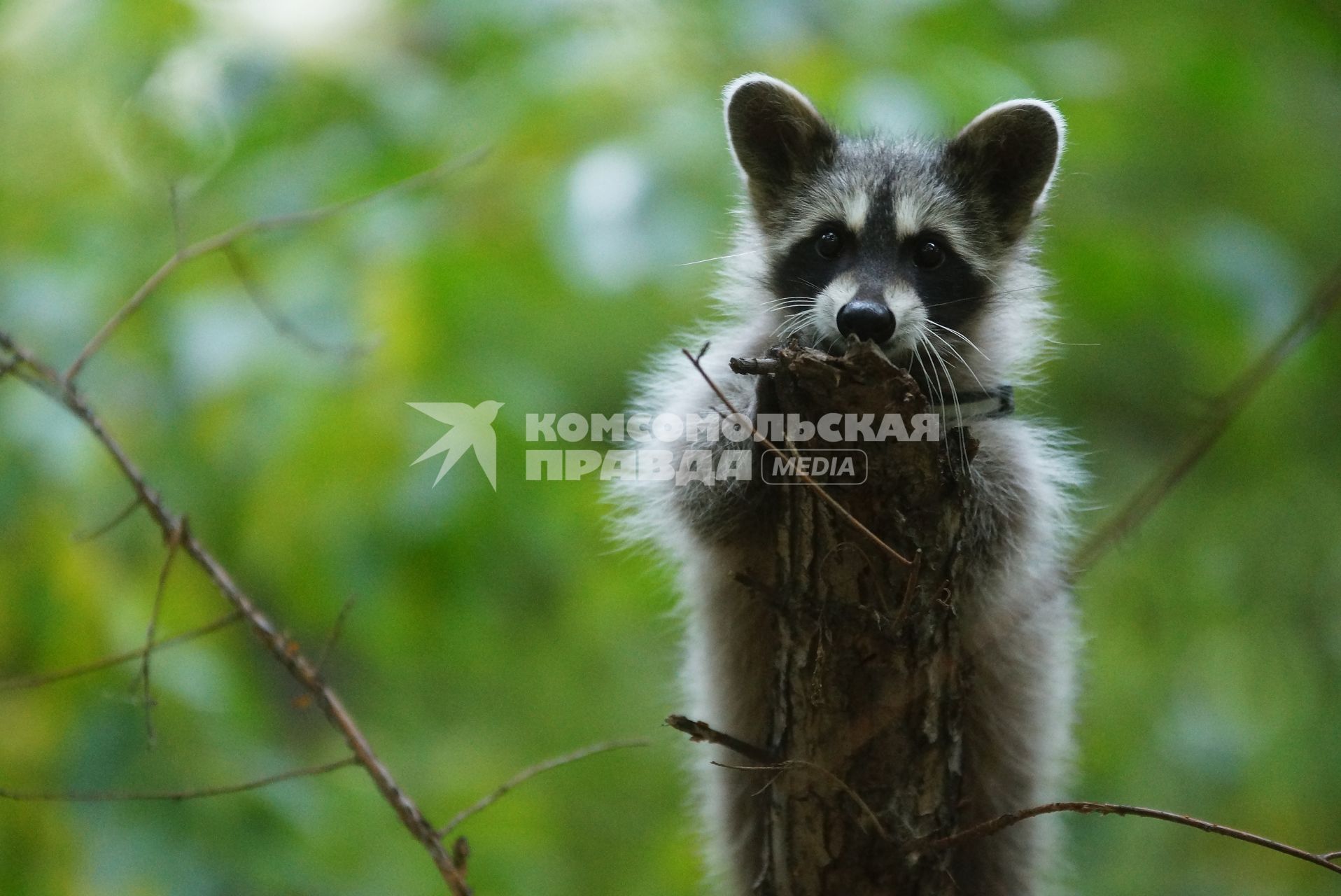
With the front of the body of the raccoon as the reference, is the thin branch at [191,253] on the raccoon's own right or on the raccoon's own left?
on the raccoon's own right

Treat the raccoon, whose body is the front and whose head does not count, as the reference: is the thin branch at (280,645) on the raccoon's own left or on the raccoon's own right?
on the raccoon's own right

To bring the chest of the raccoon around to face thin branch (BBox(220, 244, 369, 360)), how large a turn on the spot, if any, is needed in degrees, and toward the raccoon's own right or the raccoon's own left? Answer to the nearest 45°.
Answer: approximately 90° to the raccoon's own right

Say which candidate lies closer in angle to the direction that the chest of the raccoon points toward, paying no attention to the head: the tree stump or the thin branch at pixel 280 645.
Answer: the tree stump

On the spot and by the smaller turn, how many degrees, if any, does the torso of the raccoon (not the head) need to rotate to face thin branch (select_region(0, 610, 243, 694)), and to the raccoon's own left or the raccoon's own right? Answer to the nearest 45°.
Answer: approximately 45° to the raccoon's own right

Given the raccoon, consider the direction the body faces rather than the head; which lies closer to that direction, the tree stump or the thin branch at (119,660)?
the tree stump

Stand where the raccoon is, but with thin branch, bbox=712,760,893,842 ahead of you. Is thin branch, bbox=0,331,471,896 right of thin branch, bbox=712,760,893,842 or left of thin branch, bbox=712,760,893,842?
right

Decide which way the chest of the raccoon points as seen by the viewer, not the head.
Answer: toward the camera

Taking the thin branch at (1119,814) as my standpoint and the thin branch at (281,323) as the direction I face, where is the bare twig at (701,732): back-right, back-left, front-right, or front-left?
front-left
